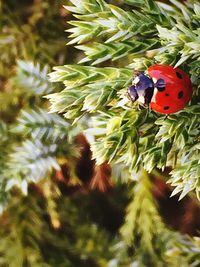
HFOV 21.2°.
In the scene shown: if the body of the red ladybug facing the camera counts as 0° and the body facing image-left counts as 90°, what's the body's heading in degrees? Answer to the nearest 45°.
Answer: approximately 90°
